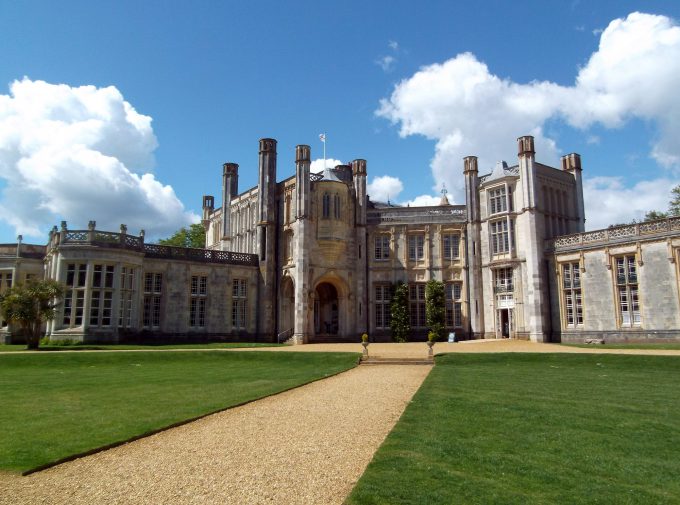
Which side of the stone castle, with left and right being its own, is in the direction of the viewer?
front

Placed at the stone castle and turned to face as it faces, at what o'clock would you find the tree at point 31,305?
The tree is roughly at 2 o'clock from the stone castle.

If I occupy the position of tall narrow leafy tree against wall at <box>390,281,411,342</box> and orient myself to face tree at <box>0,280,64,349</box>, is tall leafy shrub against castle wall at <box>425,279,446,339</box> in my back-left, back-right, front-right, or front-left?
back-left
